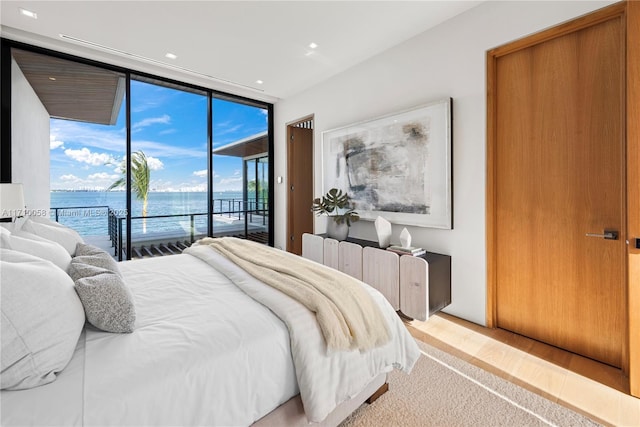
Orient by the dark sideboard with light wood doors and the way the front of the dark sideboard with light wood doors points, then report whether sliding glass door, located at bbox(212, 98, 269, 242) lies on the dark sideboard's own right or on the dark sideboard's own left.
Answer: on the dark sideboard's own right

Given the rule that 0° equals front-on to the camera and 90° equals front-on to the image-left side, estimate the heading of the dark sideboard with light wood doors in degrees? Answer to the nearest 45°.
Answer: approximately 45°

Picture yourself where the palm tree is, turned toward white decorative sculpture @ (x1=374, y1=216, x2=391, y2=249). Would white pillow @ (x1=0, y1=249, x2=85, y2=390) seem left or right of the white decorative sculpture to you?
right

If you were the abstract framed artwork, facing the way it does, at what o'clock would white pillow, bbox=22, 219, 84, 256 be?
The white pillow is roughly at 12 o'clock from the abstract framed artwork.

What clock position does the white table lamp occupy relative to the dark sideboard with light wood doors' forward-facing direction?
The white table lamp is roughly at 1 o'clock from the dark sideboard with light wood doors.

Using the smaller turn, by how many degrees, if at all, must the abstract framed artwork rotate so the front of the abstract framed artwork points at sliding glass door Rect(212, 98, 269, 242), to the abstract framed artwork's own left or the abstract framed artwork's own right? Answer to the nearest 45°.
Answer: approximately 90° to the abstract framed artwork's own right
